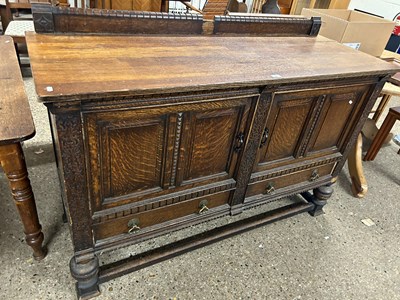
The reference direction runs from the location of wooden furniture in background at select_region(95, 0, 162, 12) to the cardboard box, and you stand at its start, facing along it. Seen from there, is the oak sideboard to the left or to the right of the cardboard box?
right

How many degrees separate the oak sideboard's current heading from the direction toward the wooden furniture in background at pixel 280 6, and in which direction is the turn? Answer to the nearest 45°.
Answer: approximately 135° to its left

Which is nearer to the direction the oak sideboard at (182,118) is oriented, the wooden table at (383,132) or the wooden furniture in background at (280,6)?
the wooden table

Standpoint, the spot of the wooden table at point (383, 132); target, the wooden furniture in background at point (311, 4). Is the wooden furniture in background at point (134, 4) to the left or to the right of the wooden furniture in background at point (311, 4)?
left

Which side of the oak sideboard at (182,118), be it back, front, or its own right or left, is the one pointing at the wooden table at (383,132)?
left

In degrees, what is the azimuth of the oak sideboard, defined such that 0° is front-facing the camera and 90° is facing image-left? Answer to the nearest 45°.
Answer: approximately 315°

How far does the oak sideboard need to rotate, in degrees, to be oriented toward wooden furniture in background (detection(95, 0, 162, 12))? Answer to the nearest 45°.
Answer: approximately 135° to its left

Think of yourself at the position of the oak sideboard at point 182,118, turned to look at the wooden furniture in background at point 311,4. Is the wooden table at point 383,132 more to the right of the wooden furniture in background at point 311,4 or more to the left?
right

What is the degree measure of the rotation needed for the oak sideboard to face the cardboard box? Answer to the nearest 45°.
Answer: approximately 90° to its left

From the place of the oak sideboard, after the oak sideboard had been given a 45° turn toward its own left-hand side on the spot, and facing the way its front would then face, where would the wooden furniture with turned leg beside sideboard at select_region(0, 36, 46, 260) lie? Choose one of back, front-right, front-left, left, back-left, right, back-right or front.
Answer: back

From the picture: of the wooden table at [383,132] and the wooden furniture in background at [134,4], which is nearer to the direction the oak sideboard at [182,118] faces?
the wooden table
